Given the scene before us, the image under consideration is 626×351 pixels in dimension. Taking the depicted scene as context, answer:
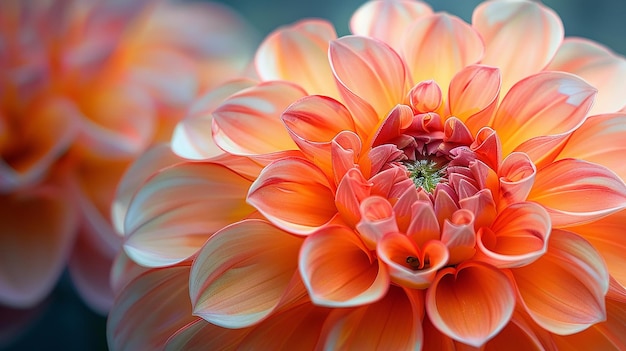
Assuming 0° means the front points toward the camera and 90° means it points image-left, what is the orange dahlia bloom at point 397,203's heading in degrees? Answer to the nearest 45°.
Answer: approximately 0°
